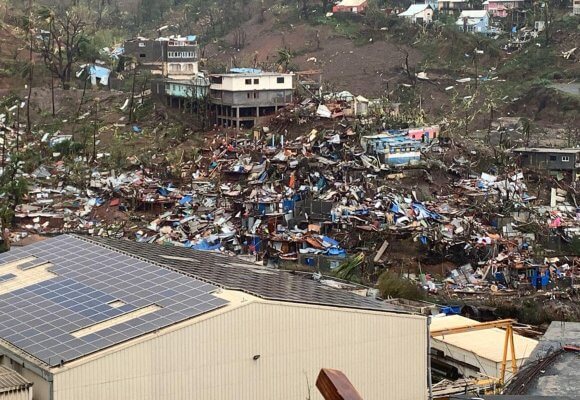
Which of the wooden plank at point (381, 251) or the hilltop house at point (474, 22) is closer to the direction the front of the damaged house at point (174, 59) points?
the wooden plank

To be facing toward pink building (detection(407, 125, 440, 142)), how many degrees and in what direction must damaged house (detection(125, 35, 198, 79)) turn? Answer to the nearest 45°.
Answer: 0° — it already faces it

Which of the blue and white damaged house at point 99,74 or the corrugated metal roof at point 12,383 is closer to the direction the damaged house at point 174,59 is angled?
the corrugated metal roof

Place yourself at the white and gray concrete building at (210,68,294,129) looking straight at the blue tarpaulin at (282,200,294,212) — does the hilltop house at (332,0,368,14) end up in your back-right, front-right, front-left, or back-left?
back-left

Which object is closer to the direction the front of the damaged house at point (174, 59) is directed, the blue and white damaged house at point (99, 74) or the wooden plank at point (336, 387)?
the wooden plank

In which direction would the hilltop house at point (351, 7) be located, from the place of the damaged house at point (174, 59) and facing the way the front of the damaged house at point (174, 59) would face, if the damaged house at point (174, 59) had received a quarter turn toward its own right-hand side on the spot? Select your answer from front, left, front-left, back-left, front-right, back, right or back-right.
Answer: back

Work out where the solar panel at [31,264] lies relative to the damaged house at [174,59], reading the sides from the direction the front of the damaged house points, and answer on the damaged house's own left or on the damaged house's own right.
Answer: on the damaged house's own right

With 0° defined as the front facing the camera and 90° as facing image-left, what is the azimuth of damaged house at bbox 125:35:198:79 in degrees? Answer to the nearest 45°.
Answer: approximately 315°
